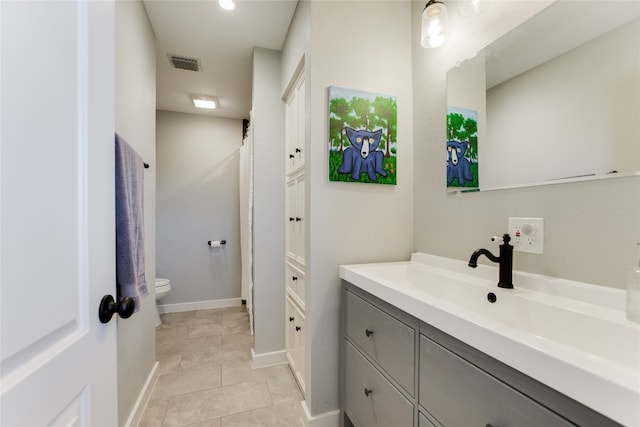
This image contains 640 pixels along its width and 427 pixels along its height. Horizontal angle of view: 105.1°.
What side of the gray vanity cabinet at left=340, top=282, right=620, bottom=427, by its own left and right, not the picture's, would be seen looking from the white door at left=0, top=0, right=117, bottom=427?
front

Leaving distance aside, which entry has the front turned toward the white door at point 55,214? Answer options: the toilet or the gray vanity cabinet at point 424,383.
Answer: the gray vanity cabinet

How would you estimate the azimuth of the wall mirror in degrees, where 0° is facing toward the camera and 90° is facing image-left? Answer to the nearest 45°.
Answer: approximately 45°

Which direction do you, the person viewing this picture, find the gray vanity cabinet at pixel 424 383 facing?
facing the viewer and to the left of the viewer

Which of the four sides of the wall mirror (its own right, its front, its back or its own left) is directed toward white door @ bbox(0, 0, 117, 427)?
front
